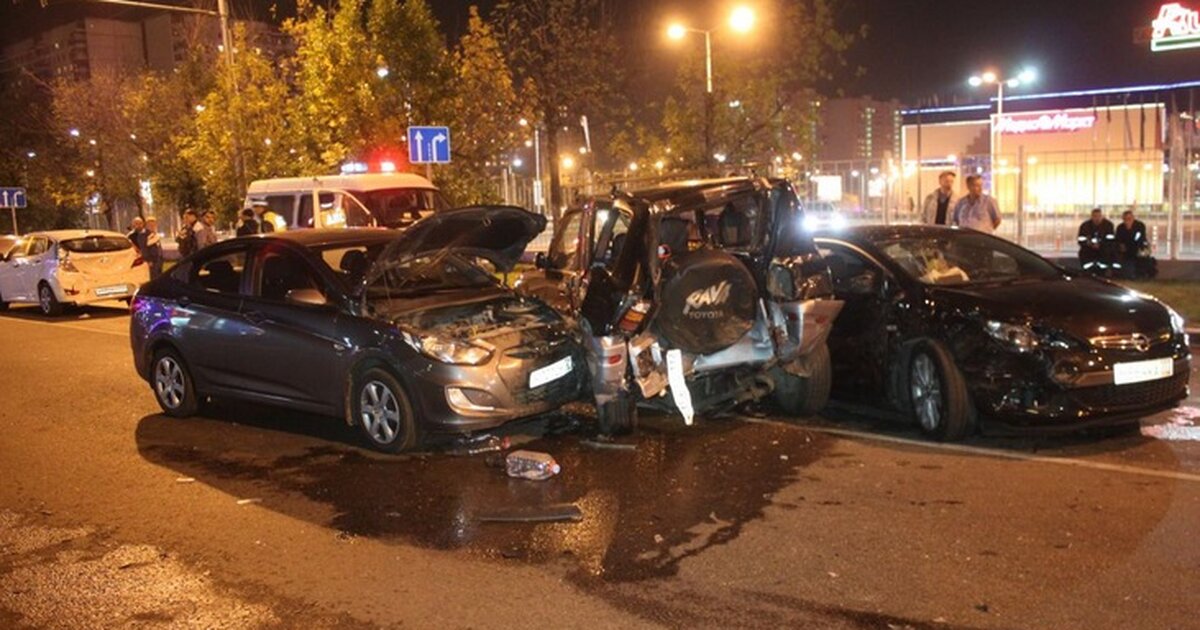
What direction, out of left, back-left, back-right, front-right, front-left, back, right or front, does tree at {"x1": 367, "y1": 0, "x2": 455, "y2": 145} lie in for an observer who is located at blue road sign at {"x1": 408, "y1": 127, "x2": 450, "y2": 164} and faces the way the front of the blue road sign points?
back

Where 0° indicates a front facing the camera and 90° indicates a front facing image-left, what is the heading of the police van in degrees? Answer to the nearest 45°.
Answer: approximately 315°

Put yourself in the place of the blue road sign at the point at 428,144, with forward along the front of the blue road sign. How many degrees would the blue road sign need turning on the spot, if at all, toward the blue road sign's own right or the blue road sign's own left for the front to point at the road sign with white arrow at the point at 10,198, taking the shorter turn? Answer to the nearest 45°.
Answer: approximately 135° to the blue road sign's own right

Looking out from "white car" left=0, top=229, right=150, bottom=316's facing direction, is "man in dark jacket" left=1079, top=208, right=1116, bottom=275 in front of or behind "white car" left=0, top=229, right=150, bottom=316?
behind

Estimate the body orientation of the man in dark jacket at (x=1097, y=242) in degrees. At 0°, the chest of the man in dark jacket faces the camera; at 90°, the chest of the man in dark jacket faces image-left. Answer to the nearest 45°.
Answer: approximately 0°

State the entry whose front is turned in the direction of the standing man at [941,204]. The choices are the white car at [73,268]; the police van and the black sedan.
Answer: the police van

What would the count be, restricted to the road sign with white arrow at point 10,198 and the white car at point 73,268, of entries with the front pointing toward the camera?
1

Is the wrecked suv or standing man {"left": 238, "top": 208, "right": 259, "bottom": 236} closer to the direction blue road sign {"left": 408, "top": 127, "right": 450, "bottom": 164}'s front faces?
the wrecked suv

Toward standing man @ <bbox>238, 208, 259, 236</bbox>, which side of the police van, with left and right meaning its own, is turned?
right

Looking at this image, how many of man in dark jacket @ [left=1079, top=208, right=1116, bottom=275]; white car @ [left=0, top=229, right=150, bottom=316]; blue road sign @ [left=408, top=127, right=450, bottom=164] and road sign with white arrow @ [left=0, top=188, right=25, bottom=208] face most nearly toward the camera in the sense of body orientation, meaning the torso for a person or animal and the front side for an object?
3

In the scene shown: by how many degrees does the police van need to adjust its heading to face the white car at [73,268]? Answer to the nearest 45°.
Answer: approximately 135° to its right

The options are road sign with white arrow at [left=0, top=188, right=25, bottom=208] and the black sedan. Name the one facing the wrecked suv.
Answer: the road sign with white arrow
